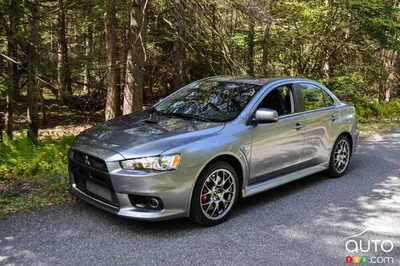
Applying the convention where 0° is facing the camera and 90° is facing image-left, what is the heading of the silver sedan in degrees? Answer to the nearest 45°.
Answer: approximately 45°

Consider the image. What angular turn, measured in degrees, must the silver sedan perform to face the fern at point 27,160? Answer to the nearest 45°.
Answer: approximately 90° to its right
